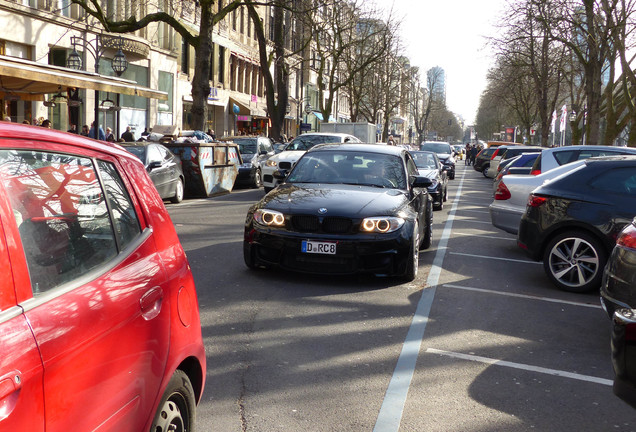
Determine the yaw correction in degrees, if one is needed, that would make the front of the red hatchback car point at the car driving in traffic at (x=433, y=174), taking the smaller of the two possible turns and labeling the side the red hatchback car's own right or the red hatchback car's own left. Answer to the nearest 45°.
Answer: approximately 180°

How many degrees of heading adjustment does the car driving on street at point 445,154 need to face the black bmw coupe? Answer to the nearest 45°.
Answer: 0° — it already faces it

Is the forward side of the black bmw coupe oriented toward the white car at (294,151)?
no

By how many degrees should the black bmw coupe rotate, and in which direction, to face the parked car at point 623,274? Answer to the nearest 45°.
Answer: approximately 45° to its left

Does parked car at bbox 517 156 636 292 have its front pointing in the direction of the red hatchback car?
no

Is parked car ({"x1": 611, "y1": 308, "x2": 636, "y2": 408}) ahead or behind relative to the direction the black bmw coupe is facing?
ahead

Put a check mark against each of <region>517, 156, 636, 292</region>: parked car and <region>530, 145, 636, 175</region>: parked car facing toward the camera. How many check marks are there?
0

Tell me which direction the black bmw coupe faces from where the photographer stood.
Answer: facing the viewer

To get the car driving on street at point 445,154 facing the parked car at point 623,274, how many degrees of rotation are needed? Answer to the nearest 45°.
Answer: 0° — it already faces it

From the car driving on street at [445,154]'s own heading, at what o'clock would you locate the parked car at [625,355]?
the parked car at [625,355] is roughly at 12 o'clock from the car driving on street at [445,154].

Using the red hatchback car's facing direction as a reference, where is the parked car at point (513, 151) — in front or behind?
behind

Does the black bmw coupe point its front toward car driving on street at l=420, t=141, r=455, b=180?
no

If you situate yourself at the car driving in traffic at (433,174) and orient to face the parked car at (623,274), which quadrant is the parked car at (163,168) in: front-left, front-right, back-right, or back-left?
front-right

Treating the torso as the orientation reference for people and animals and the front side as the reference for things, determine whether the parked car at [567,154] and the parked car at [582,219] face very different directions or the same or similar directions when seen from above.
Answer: same or similar directions

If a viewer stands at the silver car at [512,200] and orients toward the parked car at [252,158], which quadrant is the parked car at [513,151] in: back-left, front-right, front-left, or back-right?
front-right

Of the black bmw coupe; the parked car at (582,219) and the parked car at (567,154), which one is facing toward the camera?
the black bmw coupe

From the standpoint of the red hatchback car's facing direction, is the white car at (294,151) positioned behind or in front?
behind

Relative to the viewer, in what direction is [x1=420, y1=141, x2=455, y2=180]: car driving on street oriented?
toward the camera

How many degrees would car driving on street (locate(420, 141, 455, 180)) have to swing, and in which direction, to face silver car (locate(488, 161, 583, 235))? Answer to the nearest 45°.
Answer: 0° — it already faces it
